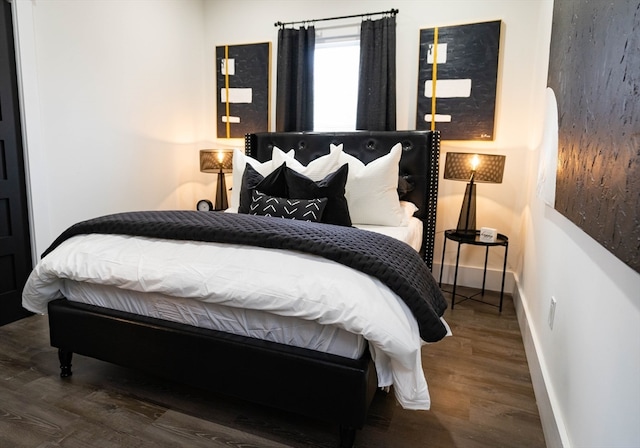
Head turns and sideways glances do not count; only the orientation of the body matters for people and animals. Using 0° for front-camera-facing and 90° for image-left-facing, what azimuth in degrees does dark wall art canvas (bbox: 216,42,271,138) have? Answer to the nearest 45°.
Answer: approximately 45°

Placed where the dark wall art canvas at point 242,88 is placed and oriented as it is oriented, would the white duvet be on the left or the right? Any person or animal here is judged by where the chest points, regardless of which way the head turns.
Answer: on its left

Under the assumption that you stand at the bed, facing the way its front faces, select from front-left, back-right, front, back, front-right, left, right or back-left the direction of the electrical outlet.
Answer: back-left

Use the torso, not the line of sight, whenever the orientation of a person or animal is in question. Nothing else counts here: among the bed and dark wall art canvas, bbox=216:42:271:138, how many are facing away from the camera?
0

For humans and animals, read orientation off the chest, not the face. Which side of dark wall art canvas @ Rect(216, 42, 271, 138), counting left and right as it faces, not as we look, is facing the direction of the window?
left

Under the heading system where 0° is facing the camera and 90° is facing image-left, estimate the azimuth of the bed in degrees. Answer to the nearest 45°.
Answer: approximately 45°

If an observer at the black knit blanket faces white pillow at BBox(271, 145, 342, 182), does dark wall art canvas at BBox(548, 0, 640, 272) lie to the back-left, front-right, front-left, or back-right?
back-right

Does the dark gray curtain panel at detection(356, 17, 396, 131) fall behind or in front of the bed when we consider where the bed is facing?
behind

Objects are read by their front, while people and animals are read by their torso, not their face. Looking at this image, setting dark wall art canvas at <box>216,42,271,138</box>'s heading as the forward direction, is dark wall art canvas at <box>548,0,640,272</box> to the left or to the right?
on its left

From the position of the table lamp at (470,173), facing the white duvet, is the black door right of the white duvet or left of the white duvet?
right

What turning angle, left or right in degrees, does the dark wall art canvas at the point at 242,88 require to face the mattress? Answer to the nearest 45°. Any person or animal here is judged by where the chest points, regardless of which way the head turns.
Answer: approximately 45° to its left

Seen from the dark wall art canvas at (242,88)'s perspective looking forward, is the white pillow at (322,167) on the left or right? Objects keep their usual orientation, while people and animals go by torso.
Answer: on its left
